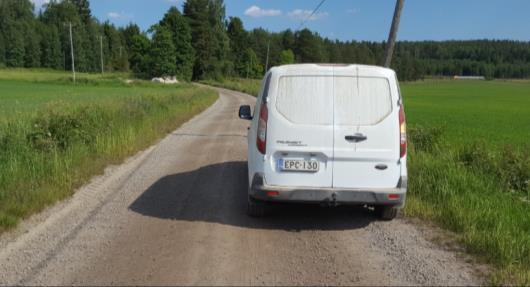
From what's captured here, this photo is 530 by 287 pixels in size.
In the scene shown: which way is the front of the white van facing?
away from the camera

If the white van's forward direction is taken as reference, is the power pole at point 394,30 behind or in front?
in front
